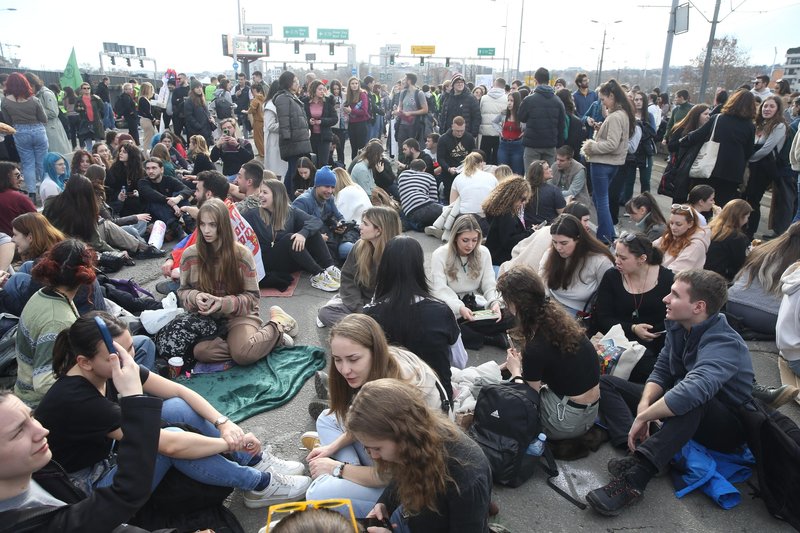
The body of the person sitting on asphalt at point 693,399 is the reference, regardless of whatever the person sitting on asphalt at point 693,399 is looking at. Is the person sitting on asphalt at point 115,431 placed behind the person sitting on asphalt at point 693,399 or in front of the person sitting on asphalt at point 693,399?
in front

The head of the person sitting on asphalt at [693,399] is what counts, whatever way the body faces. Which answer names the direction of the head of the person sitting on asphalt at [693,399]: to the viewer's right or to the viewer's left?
to the viewer's left

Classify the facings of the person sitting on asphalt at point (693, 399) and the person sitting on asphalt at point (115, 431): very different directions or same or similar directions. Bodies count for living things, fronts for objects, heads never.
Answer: very different directions

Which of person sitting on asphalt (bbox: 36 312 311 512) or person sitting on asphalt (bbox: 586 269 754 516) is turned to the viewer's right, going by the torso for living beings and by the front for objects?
person sitting on asphalt (bbox: 36 312 311 512)

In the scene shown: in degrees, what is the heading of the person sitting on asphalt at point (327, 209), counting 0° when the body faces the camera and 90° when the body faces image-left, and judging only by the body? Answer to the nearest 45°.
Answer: approximately 315°

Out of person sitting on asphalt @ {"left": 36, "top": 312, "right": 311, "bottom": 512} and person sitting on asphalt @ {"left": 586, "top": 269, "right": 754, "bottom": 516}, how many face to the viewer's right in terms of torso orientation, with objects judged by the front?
1

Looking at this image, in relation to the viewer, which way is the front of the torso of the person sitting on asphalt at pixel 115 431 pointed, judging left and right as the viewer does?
facing to the right of the viewer

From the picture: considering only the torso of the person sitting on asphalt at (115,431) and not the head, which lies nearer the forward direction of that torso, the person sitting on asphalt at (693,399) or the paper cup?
the person sitting on asphalt
